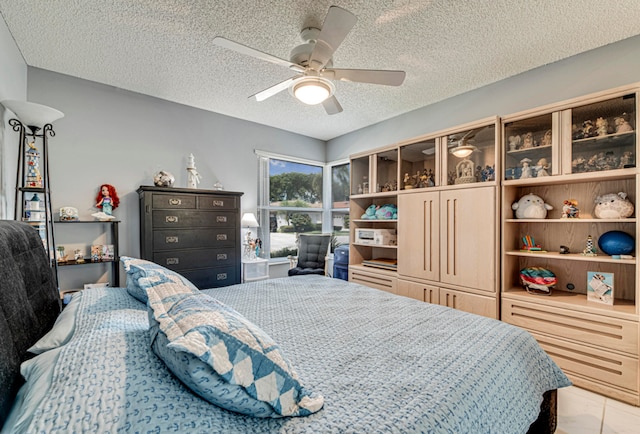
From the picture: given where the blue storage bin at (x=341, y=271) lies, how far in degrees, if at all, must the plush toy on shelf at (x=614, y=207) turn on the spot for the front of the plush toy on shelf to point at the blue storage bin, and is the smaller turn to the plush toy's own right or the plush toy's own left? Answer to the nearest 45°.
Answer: approximately 45° to the plush toy's own right

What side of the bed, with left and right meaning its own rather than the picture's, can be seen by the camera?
right

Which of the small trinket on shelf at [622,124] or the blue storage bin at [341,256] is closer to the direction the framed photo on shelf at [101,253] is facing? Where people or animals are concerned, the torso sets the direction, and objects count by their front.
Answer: the small trinket on shelf

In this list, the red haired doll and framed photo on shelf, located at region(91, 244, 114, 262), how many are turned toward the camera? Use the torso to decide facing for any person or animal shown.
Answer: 2

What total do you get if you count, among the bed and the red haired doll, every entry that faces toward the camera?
1

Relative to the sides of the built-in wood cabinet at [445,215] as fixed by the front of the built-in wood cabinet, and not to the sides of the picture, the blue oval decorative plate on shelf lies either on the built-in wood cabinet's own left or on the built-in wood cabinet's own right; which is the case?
on the built-in wood cabinet's own left

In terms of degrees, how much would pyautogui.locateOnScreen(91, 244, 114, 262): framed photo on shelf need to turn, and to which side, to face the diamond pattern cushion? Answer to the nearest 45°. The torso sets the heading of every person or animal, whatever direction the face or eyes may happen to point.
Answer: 0° — it already faces it

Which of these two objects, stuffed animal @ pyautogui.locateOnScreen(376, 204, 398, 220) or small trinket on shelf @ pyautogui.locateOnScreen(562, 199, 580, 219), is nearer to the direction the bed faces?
the small trinket on shelf
